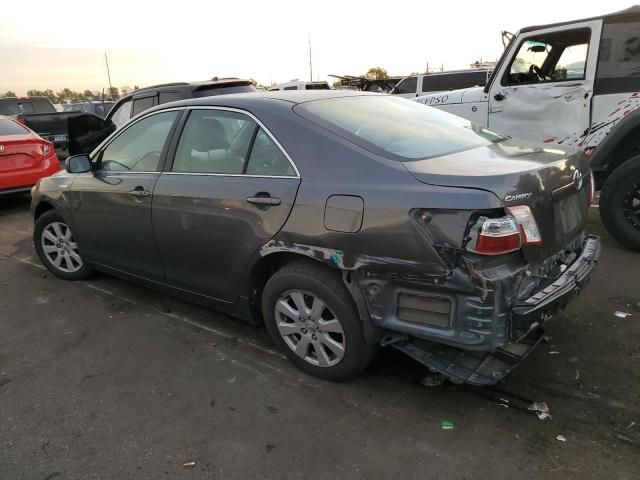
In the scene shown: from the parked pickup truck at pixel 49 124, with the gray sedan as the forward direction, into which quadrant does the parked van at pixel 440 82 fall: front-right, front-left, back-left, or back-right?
front-left

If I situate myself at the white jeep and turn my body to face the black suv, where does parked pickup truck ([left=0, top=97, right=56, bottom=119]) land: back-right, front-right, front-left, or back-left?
front-right

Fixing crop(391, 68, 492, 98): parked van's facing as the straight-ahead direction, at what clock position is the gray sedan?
The gray sedan is roughly at 9 o'clock from the parked van.

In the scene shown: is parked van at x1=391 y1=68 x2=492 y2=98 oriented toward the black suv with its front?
no

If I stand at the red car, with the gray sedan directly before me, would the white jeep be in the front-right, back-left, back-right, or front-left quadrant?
front-left

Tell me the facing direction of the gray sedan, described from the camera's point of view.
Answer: facing away from the viewer and to the left of the viewer

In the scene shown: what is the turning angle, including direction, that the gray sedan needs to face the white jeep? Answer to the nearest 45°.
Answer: approximately 90° to its right

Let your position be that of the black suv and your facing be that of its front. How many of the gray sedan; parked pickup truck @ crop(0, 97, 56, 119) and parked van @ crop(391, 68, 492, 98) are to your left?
1

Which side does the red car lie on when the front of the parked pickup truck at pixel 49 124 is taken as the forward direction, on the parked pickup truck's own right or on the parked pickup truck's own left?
on the parked pickup truck's own left

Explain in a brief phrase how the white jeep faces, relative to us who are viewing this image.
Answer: facing away from the viewer and to the left of the viewer

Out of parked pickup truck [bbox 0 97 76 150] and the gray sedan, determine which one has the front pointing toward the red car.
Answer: the gray sedan

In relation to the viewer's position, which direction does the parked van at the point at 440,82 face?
facing to the left of the viewer

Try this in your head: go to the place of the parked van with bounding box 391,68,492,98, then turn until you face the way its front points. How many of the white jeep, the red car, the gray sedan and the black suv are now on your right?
0

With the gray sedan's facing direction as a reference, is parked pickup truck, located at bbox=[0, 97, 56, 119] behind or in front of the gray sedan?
in front

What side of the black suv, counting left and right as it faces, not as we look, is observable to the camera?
left
